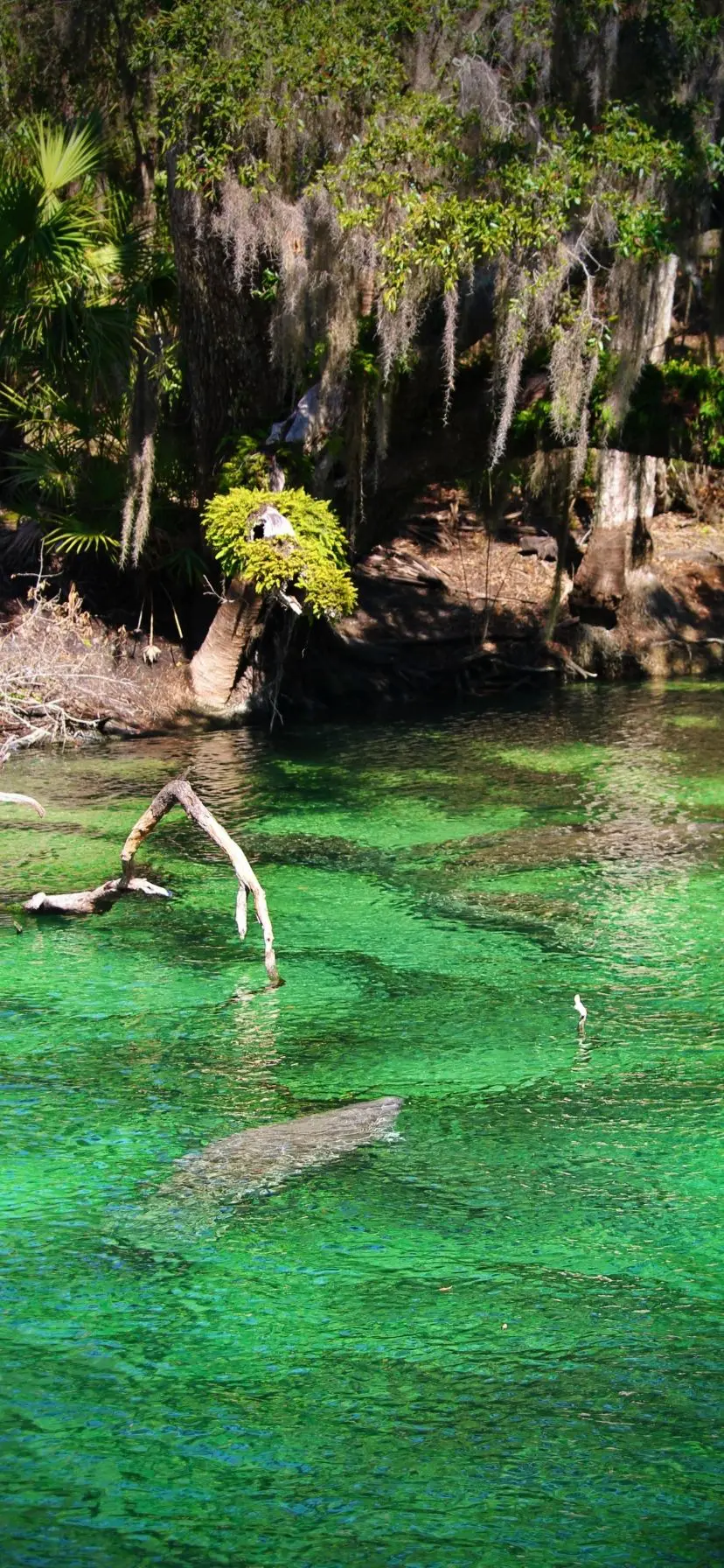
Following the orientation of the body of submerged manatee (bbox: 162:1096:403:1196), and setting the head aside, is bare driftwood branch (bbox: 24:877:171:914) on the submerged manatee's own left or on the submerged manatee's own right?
on the submerged manatee's own left

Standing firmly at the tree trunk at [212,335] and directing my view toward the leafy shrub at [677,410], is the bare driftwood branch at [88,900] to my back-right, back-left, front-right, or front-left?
back-right

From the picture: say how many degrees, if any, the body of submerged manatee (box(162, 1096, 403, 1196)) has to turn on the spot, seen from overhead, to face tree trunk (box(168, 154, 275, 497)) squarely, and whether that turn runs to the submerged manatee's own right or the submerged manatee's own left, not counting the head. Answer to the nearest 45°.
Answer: approximately 45° to the submerged manatee's own left

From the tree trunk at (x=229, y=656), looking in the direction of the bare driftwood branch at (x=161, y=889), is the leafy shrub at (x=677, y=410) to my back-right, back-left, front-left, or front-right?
back-left

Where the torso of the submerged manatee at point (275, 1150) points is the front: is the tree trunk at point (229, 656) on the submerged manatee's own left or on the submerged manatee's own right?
on the submerged manatee's own left

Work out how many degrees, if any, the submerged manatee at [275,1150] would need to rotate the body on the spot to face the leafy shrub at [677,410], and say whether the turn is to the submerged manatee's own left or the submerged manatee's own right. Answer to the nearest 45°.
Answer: approximately 45° to the submerged manatee's own left

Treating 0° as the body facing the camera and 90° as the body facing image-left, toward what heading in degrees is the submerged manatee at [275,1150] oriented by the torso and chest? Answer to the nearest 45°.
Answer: approximately 225°
